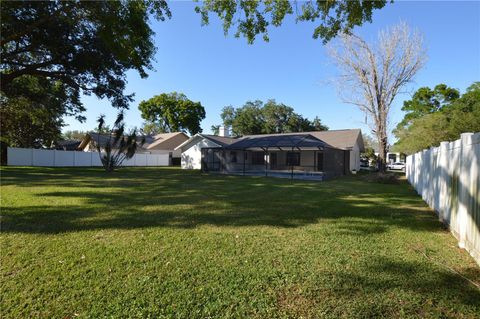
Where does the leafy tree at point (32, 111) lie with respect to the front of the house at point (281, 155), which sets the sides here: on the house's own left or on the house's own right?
on the house's own left

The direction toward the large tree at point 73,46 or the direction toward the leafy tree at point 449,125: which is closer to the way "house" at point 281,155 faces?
the leafy tree

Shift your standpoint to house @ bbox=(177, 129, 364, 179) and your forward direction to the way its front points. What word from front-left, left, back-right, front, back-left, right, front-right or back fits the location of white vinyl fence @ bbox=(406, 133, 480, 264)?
back

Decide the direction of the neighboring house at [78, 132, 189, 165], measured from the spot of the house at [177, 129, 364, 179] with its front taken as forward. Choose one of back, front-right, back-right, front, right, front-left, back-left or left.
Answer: front-left

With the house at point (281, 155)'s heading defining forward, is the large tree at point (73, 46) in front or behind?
behind

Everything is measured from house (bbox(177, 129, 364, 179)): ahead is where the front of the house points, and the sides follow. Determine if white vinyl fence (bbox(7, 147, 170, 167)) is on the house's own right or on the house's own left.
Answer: on the house's own left

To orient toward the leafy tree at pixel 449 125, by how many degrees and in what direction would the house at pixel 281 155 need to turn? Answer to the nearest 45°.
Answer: approximately 90° to its right

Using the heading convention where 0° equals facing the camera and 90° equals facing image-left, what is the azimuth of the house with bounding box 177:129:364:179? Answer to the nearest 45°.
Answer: approximately 180°
